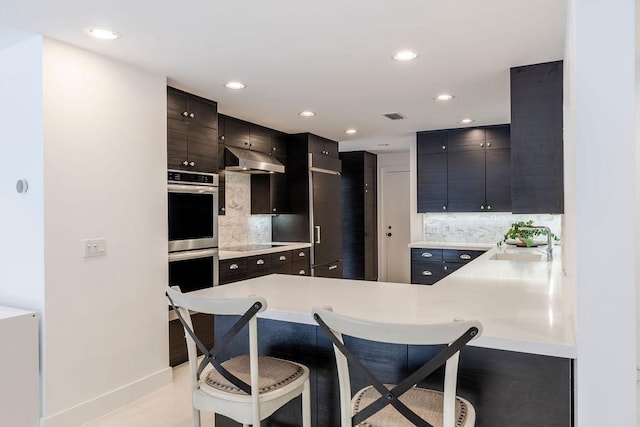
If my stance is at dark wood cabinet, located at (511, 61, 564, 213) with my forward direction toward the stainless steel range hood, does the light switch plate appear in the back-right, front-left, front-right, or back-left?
front-left

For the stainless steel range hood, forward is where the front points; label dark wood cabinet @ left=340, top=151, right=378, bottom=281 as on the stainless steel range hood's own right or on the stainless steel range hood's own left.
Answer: on the stainless steel range hood's own left

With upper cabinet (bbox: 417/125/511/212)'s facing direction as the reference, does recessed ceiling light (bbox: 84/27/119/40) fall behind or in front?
in front

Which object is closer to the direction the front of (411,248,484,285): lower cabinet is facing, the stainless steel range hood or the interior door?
the stainless steel range hood

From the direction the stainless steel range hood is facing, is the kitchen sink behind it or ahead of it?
ahead

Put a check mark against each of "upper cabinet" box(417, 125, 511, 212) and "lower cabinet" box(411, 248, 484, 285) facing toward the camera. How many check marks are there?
2

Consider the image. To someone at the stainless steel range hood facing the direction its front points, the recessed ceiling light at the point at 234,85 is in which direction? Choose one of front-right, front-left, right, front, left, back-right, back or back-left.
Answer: front-right

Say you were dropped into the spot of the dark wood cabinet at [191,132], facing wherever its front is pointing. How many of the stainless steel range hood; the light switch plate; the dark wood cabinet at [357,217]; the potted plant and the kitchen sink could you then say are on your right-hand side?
1

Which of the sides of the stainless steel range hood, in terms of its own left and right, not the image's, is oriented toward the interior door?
left

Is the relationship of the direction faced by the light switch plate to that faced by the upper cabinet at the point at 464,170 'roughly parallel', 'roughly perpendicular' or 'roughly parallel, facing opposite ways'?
roughly perpendicular

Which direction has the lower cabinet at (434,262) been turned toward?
toward the camera

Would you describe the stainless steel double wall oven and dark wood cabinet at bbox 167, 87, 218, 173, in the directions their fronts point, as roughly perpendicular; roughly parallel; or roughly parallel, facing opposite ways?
roughly parallel

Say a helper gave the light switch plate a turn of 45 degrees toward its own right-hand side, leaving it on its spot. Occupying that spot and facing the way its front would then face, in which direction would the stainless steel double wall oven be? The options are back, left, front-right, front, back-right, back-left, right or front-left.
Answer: back-left

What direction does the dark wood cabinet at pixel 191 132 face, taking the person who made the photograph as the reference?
facing the viewer and to the right of the viewer

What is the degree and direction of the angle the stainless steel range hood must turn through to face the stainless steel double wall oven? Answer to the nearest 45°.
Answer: approximately 90° to its right

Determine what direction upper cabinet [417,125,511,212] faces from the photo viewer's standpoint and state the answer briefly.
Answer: facing the viewer
